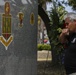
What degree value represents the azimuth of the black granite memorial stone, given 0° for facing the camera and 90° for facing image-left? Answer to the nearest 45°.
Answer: approximately 0°

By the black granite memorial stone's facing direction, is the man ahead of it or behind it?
ahead
